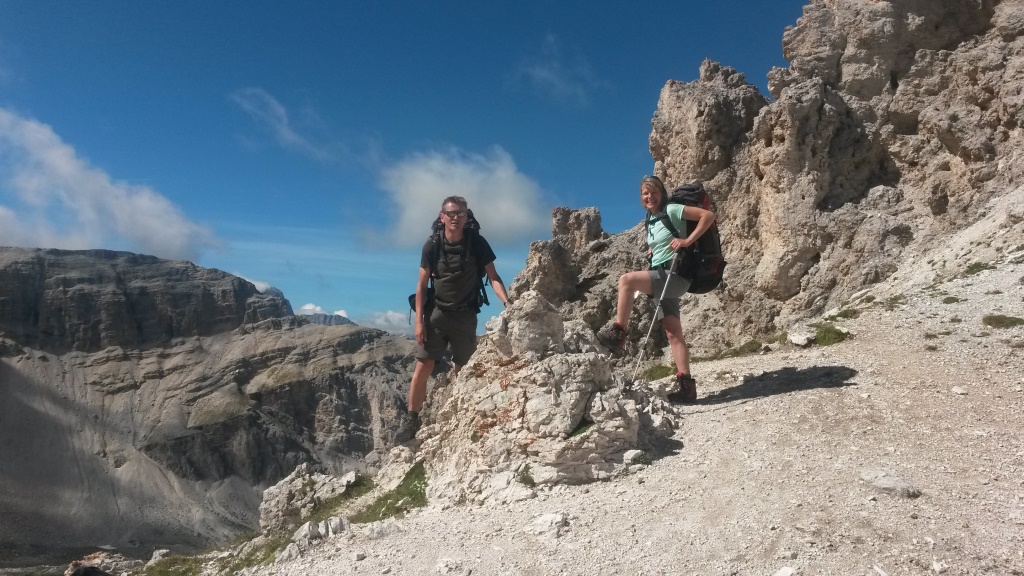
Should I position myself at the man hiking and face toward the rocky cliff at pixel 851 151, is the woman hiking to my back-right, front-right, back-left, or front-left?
front-right

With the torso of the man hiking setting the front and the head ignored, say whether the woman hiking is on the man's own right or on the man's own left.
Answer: on the man's own left

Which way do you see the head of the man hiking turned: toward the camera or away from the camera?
toward the camera

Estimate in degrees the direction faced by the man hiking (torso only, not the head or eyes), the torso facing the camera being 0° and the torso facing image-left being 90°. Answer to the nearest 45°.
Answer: approximately 0°

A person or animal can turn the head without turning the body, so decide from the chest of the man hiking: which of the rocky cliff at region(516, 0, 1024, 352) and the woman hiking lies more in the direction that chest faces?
the woman hiking

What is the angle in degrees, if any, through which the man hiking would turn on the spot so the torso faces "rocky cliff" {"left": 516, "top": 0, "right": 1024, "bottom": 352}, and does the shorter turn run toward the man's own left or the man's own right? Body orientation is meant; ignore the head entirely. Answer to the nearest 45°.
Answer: approximately 135° to the man's own left
